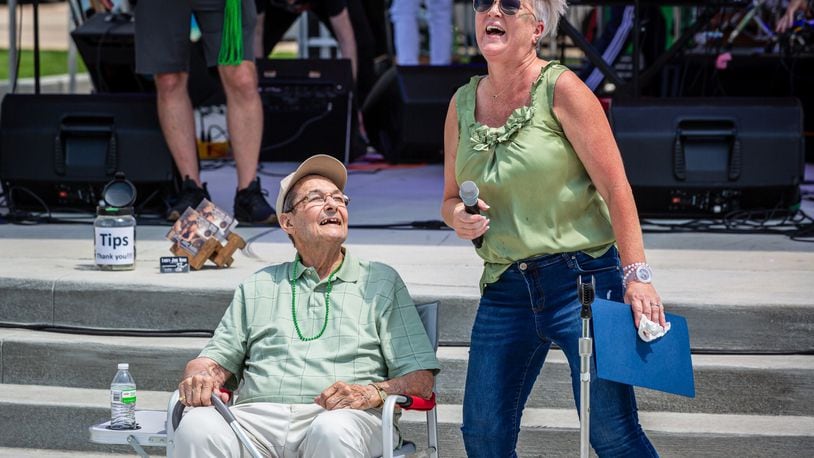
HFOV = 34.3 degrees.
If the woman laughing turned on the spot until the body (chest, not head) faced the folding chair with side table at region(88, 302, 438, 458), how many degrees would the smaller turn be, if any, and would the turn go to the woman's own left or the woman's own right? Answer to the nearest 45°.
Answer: approximately 45° to the woman's own right

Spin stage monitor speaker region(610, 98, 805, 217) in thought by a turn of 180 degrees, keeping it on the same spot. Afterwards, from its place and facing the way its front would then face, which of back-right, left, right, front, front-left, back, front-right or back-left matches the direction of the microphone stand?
front

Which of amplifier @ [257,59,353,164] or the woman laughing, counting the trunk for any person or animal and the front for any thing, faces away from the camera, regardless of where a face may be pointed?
the amplifier

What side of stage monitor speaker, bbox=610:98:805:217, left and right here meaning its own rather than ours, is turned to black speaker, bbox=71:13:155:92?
left

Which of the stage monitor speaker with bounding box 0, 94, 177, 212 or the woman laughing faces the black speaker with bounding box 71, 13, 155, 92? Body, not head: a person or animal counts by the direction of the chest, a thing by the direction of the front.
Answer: the stage monitor speaker

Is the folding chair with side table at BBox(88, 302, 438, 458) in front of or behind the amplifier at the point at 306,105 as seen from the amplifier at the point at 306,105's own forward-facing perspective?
in front

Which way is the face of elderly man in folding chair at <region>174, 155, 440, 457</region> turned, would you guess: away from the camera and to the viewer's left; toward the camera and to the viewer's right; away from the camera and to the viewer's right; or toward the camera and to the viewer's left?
toward the camera and to the viewer's right

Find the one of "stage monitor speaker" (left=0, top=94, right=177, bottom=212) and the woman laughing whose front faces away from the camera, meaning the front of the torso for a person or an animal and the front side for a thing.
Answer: the stage monitor speaker
